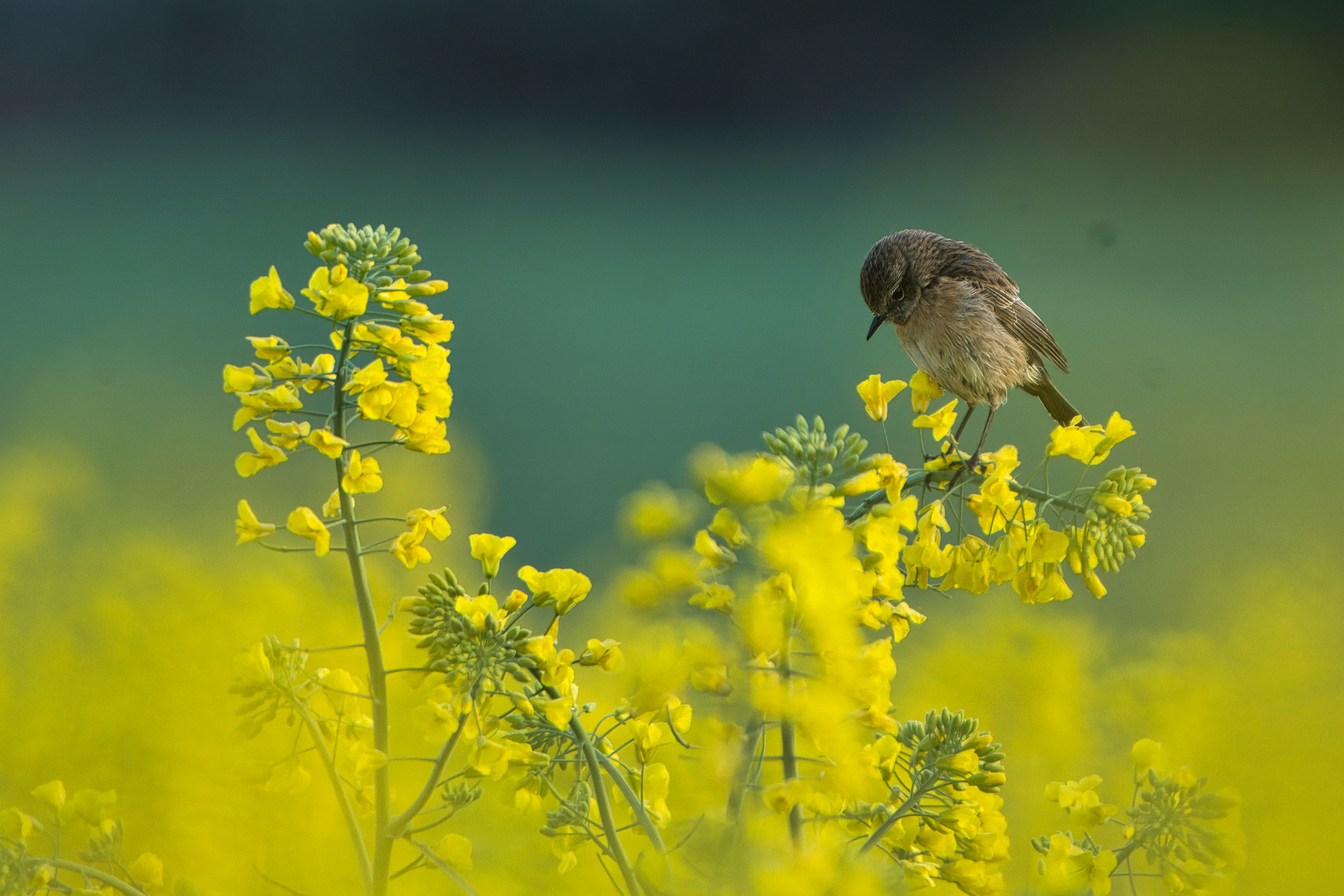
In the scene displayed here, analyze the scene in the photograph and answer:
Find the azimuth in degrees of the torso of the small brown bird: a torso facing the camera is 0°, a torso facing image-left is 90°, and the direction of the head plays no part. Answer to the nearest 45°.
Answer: approximately 45°
